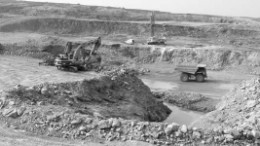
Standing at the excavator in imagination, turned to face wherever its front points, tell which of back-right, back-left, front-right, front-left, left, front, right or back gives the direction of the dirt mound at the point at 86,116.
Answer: right

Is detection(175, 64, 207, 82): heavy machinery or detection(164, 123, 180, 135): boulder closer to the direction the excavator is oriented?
the heavy machinery

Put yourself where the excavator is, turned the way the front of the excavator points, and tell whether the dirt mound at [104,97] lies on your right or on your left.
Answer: on your right

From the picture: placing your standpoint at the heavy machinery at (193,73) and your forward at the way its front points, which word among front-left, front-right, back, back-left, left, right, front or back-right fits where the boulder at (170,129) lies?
right

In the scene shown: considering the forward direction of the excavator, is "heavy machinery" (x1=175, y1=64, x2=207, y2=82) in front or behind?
in front

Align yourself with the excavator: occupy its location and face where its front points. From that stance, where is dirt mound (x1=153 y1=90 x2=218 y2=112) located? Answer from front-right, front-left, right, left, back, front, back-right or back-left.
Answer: front-right

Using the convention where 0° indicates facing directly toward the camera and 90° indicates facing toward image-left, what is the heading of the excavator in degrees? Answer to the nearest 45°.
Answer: approximately 270°

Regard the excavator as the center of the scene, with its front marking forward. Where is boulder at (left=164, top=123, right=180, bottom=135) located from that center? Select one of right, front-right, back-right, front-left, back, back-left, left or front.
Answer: right
